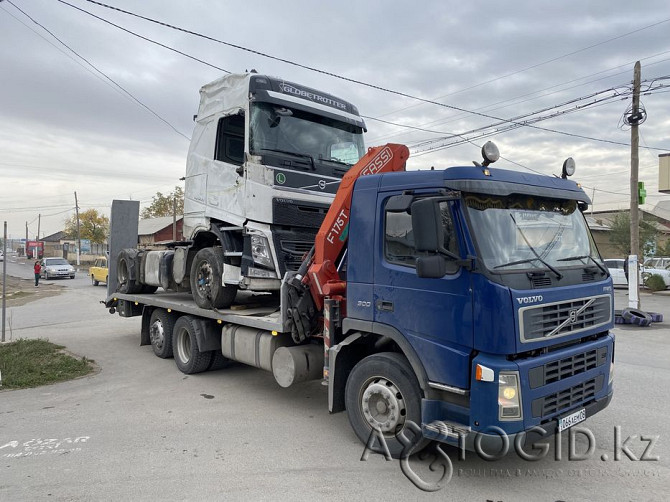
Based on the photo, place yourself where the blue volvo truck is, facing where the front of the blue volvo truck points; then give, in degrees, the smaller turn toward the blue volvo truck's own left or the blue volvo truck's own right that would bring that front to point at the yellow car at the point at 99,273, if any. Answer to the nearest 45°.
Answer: approximately 180°

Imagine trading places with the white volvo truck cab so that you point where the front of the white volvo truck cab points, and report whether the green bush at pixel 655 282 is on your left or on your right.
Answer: on your left

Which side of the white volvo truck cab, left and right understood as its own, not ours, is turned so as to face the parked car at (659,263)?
left

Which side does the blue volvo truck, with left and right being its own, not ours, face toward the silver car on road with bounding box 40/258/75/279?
back

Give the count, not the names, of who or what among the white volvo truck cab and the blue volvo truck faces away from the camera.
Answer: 0

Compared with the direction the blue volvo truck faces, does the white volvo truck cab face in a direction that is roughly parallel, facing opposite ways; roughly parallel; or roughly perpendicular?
roughly parallel

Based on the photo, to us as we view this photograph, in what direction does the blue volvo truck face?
facing the viewer and to the right of the viewer

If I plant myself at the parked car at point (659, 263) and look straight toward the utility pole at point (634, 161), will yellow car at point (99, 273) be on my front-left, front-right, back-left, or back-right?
front-right

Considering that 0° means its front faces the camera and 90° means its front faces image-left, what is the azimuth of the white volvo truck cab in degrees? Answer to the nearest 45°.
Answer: approximately 315°

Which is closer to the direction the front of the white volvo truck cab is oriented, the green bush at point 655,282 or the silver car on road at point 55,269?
the green bush

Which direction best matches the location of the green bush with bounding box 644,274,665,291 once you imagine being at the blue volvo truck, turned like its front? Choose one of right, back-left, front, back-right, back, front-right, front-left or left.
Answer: left

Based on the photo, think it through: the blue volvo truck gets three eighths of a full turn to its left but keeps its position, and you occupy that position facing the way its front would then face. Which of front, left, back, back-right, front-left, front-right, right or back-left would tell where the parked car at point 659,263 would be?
front-right

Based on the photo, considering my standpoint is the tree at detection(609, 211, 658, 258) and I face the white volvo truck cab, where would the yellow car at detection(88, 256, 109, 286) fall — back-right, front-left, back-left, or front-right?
front-right
